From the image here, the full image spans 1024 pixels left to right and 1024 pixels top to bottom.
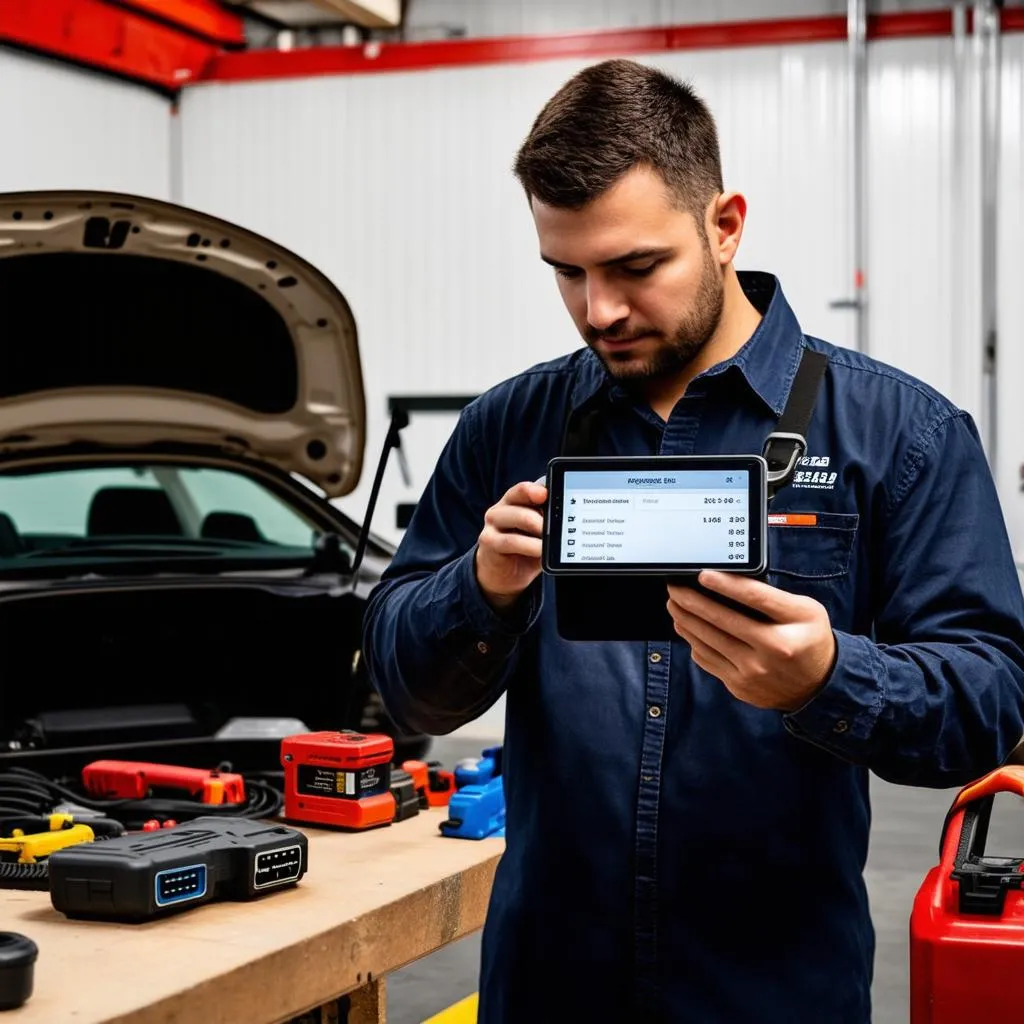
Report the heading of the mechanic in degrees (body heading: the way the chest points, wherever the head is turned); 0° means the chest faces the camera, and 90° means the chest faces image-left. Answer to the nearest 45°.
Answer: approximately 0°

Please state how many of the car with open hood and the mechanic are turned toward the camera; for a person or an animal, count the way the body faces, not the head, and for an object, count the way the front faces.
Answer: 2

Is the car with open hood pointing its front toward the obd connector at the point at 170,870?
yes

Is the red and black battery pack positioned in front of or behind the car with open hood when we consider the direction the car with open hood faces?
in front

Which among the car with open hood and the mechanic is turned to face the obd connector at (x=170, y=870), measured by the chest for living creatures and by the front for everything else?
the car with open hood

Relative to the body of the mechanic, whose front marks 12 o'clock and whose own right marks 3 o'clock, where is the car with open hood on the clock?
The car with open hood is roughly at 5 o'clock from the mechanic.

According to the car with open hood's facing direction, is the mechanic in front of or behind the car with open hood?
in front

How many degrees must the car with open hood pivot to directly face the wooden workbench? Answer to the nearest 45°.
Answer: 0° — it already faces it
